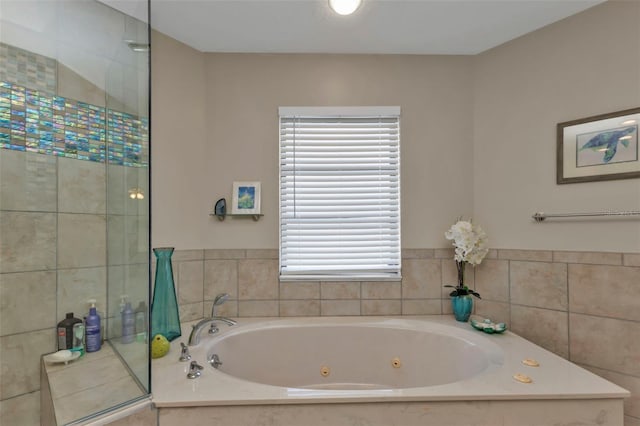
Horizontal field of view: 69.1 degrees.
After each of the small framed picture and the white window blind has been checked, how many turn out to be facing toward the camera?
2

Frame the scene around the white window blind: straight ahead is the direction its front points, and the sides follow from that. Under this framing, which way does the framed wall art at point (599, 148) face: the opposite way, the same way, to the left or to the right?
to the right

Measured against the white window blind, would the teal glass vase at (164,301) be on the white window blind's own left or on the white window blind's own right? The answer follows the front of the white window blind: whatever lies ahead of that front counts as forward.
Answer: on the white window blind's own right

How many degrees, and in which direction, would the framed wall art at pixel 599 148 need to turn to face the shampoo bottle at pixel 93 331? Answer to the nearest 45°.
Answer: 0° — it already faces it

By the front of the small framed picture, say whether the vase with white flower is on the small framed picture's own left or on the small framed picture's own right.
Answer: on the small framed picture's own left

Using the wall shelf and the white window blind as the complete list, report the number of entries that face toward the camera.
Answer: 2

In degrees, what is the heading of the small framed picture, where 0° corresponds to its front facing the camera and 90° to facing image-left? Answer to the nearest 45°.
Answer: approximately 0°

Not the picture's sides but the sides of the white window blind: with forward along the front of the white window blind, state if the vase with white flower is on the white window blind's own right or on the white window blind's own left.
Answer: on the white window blind's own left
